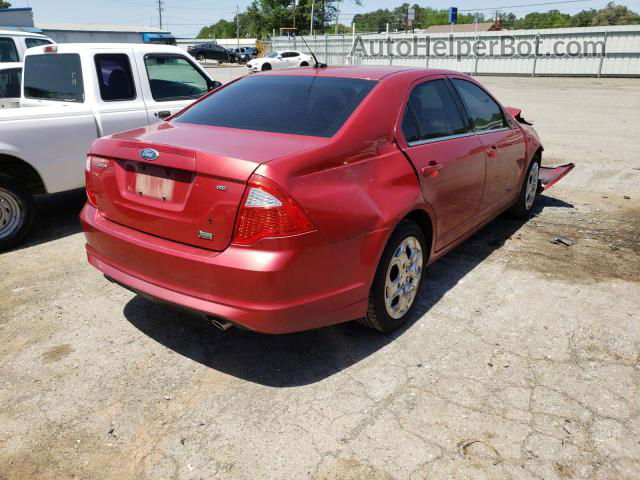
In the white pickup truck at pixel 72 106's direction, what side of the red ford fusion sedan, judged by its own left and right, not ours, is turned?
left

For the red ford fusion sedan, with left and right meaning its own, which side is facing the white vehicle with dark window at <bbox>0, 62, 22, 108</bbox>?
left

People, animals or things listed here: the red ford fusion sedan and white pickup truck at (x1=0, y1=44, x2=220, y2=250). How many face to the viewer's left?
0

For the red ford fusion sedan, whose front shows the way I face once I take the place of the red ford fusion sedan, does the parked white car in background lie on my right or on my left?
on my left

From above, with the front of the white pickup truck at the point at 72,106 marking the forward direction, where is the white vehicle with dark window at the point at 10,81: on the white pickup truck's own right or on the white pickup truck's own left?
on the white pickup truck's own left

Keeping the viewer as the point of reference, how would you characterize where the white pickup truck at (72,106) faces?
facing away from the viewer and to the right of the viewer

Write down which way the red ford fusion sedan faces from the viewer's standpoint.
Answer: facing away from the viewer and to the right of the viewer

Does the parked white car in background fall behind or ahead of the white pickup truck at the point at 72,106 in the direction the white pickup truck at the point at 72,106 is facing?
ahead
